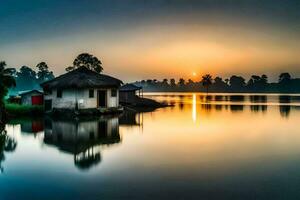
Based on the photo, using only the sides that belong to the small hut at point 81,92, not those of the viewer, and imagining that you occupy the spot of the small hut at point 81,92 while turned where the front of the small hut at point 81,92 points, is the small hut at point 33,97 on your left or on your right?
on your right

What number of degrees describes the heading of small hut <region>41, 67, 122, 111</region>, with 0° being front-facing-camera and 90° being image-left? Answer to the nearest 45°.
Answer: approximately 0°
